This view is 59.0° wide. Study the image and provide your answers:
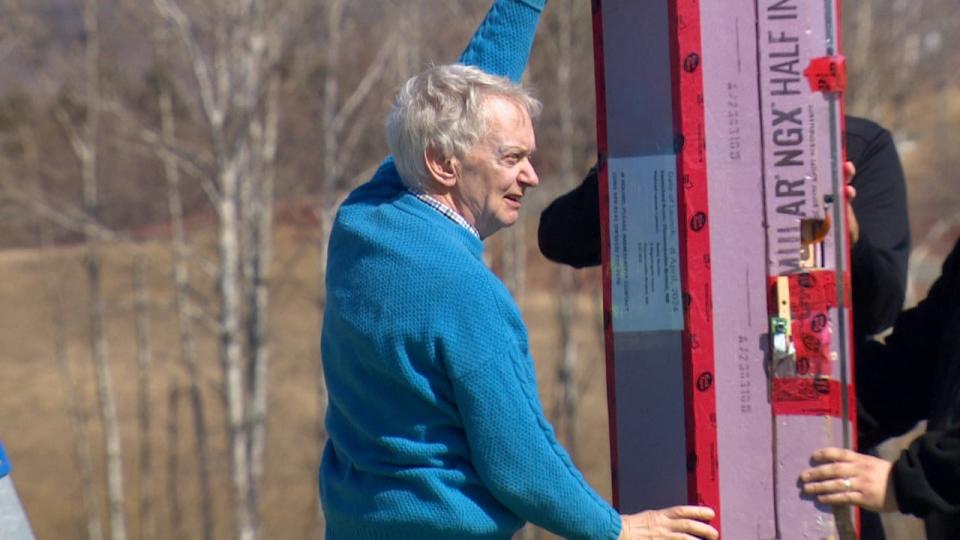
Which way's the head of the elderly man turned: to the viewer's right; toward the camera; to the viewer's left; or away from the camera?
to the viewer's right

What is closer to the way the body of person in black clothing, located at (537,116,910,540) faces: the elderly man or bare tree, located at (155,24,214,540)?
the elderly man

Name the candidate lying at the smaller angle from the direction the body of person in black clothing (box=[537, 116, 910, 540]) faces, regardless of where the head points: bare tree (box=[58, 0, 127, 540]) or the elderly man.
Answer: the elderly man
